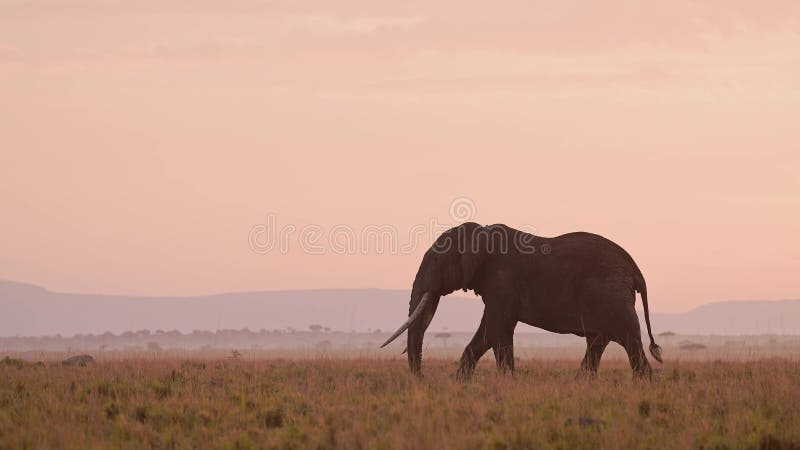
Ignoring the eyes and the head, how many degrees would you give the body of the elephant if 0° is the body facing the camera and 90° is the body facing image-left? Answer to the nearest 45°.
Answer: approximately 90°
